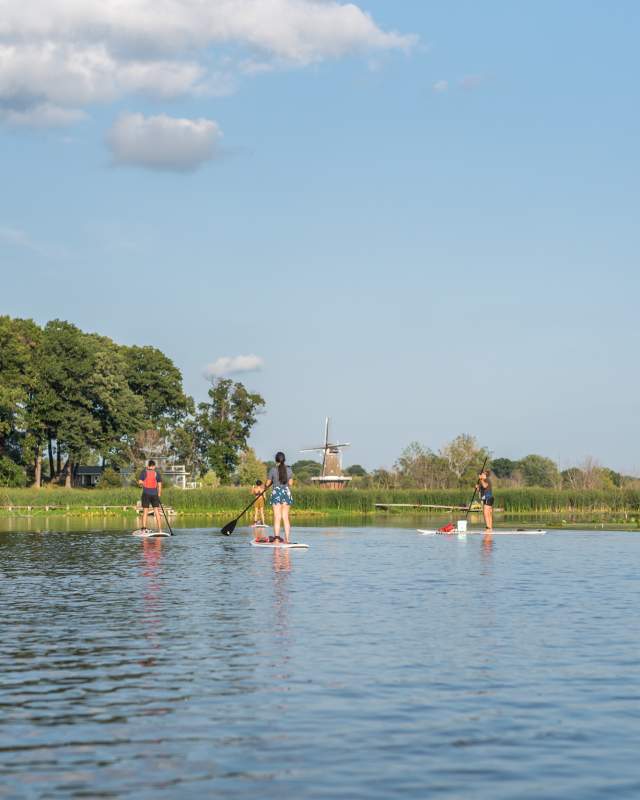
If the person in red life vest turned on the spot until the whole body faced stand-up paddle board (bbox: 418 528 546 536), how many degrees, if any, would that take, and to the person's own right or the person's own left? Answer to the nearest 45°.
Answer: approximately 90° to the person's own right

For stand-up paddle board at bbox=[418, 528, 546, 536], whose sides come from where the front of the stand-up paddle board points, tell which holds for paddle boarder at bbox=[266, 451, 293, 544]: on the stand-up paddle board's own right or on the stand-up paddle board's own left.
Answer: on the stand-up paddle board's own left

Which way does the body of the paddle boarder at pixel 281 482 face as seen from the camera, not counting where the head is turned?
away from the camera

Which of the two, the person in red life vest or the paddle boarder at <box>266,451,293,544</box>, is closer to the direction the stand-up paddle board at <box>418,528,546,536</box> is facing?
the person in red life vest

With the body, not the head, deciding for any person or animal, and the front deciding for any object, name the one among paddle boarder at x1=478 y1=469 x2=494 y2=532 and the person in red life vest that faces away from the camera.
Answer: the person in red life vest

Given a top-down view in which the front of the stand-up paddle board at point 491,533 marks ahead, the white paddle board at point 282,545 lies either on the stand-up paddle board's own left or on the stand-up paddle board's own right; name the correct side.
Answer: on the stand-up paddle board's own left

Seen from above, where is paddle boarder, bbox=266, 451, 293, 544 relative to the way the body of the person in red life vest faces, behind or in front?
behind

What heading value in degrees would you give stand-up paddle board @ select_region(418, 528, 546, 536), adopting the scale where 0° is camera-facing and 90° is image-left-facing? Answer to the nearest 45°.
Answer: approximately 90°

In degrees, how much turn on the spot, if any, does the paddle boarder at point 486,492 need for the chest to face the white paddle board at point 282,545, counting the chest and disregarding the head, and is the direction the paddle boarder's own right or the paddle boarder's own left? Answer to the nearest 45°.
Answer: approximately 45° to the paddle boarder's own left

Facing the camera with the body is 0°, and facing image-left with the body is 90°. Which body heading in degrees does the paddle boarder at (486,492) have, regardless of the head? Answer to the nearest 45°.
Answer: approximately 90°

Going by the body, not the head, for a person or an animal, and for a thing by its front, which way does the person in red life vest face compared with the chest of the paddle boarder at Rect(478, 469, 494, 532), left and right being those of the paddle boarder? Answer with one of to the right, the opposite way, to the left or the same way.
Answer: to the right

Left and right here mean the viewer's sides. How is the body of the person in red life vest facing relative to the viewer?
facing away from the viewer

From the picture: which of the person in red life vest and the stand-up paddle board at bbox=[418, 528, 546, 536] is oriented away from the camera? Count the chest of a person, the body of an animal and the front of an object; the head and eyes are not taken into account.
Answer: the person in red life vest

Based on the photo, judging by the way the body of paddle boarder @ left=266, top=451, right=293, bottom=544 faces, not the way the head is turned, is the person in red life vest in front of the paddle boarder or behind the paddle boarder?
in front

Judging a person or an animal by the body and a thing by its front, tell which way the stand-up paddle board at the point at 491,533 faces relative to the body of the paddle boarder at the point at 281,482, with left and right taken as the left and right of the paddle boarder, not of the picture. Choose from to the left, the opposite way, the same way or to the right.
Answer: to the left

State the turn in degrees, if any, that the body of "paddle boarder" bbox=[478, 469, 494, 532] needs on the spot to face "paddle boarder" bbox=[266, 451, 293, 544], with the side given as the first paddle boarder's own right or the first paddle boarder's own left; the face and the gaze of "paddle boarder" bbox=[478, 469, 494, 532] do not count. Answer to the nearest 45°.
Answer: approximately 45° to the first paddle boarder's own left
